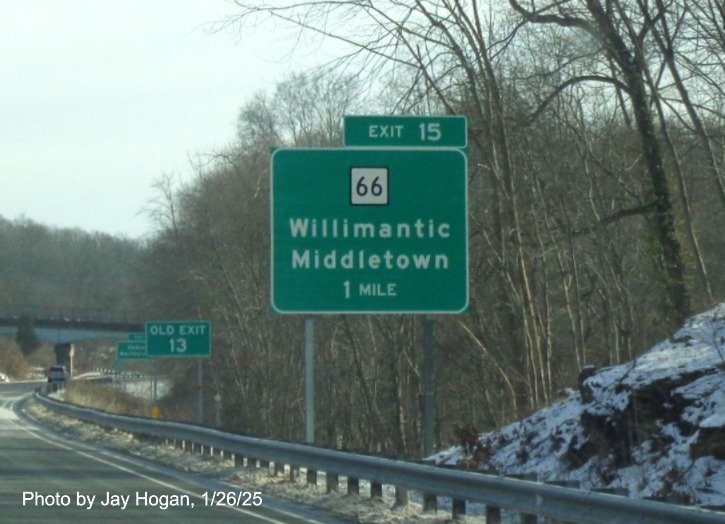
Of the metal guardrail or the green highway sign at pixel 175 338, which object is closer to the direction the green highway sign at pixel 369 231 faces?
the metal guardrail

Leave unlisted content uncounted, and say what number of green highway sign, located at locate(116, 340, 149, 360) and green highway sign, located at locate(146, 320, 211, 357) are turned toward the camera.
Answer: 2

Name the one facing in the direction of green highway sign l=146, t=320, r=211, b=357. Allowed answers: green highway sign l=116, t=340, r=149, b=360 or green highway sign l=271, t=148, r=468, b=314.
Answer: green highway sign l=116, t=340, r=149, b=360

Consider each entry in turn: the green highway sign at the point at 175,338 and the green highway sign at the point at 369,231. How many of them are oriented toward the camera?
2

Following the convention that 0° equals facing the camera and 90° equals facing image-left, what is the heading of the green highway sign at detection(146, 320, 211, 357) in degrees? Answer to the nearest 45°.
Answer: approximately 0°

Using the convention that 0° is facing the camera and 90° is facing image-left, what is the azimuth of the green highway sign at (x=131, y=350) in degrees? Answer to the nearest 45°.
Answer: approximately 0°

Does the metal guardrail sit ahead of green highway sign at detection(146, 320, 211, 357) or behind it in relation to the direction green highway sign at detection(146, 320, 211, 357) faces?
ahead

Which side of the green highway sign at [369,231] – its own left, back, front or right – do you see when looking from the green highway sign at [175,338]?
back

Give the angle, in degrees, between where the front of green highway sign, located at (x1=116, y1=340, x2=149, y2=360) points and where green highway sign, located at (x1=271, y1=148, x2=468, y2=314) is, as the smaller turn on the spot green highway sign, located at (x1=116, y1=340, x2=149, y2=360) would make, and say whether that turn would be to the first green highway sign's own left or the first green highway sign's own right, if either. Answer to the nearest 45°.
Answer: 0° — it already faces it

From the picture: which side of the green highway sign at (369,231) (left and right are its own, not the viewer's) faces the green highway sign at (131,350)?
back
